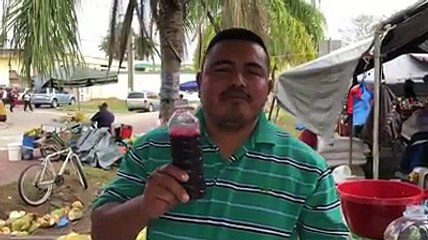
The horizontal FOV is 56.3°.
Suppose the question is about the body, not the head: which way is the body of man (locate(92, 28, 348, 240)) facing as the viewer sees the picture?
toward the camera

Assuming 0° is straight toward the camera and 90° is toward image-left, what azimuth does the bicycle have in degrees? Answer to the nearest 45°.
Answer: approximately 225°

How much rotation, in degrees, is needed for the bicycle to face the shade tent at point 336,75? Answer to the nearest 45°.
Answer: approximately 90° to its right
